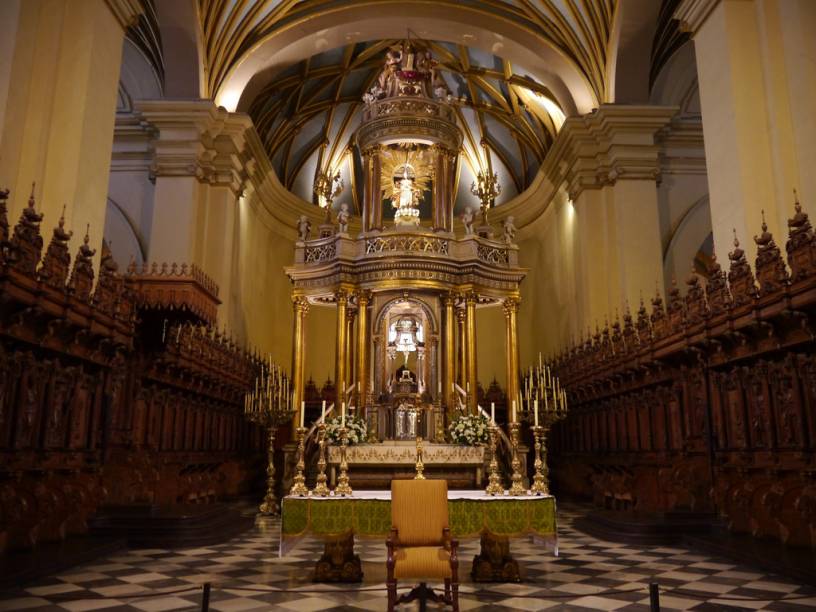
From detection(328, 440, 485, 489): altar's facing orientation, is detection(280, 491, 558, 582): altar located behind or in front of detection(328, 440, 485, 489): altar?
in front

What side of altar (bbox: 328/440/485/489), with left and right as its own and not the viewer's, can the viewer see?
front

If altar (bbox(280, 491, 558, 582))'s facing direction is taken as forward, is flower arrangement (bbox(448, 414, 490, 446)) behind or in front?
behind

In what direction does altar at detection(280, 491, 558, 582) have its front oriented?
toward the camera

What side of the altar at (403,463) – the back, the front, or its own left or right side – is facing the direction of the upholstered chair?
front

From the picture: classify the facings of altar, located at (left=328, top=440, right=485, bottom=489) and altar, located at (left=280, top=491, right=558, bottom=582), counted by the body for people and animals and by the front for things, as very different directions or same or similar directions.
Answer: same or similar directions

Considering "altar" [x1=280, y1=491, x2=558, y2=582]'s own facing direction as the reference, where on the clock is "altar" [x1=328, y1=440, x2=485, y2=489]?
"altar" [x1=328, y1=440, x2=485, y2=489] is roughly at 6 o'clock from "altar" [x1=280, y1=491, x2=558, y2=582].
